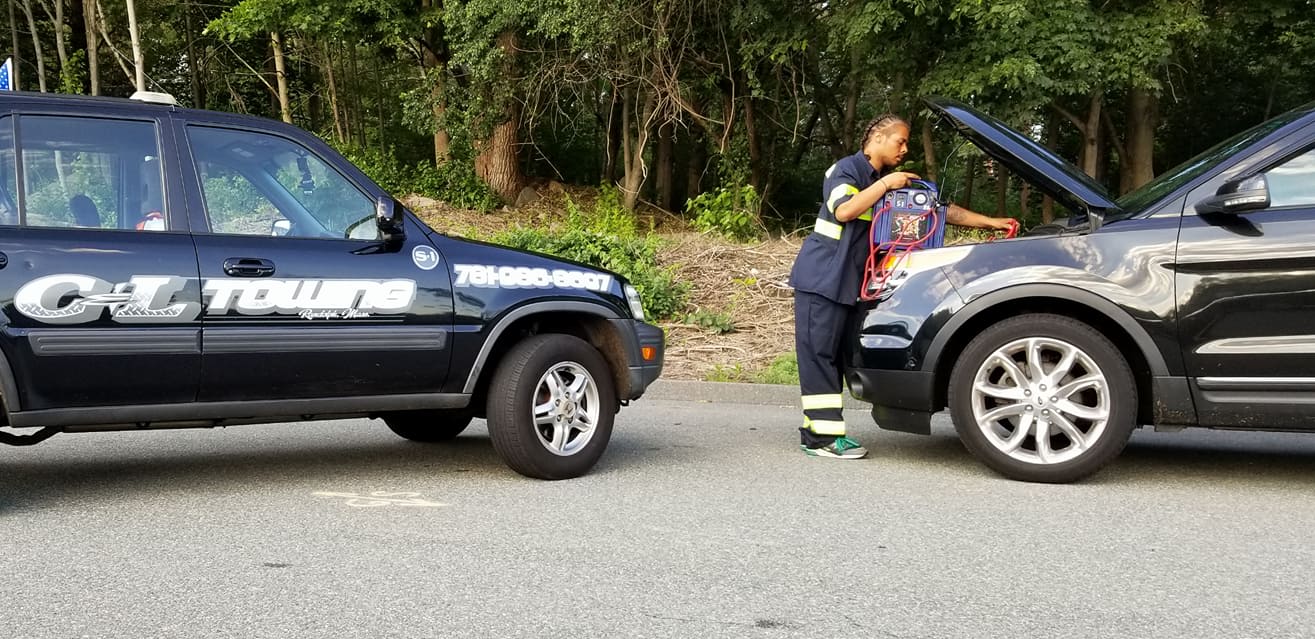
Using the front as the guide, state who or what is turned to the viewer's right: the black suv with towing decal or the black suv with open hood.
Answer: the black suv with towing decal

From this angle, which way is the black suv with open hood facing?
to the viewer's left

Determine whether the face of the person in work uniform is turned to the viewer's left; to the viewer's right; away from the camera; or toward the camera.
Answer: to the viewer's right

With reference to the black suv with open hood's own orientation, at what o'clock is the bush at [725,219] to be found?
The bush is roughly at 2 o'clock from the black suv with open hood.

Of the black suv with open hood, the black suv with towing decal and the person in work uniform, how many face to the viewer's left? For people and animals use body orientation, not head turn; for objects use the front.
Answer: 1

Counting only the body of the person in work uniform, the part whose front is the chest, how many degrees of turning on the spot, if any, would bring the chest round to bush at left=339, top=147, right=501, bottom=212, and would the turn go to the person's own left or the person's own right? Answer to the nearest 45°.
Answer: approximately 135° to the person's own left

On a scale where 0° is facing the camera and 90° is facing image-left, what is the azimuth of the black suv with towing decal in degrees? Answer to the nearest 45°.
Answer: approximately 270°

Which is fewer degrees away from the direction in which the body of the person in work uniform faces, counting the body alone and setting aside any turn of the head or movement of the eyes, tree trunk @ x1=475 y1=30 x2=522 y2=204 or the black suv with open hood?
the black suv with open hood

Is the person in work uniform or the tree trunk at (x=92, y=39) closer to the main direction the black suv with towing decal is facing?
the person in work uniform

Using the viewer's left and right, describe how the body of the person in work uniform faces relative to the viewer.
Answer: facing to the right of the viewer

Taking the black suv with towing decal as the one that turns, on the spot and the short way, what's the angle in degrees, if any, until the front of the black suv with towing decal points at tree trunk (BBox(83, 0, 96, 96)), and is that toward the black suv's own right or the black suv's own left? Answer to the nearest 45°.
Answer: approximately 90° to the black suv's own left

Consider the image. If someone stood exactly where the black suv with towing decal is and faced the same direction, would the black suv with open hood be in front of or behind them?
in front

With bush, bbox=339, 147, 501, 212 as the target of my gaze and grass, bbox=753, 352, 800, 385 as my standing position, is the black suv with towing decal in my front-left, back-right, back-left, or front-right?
back-left

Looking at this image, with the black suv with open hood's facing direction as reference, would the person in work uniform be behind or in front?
in front

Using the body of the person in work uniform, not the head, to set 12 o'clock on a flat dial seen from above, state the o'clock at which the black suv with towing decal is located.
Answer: The black suv with towing decal is roughly at 5 o'clock from the person in work uniform.

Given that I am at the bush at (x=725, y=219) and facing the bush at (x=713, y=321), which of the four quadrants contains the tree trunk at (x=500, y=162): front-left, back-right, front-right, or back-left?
back-right
